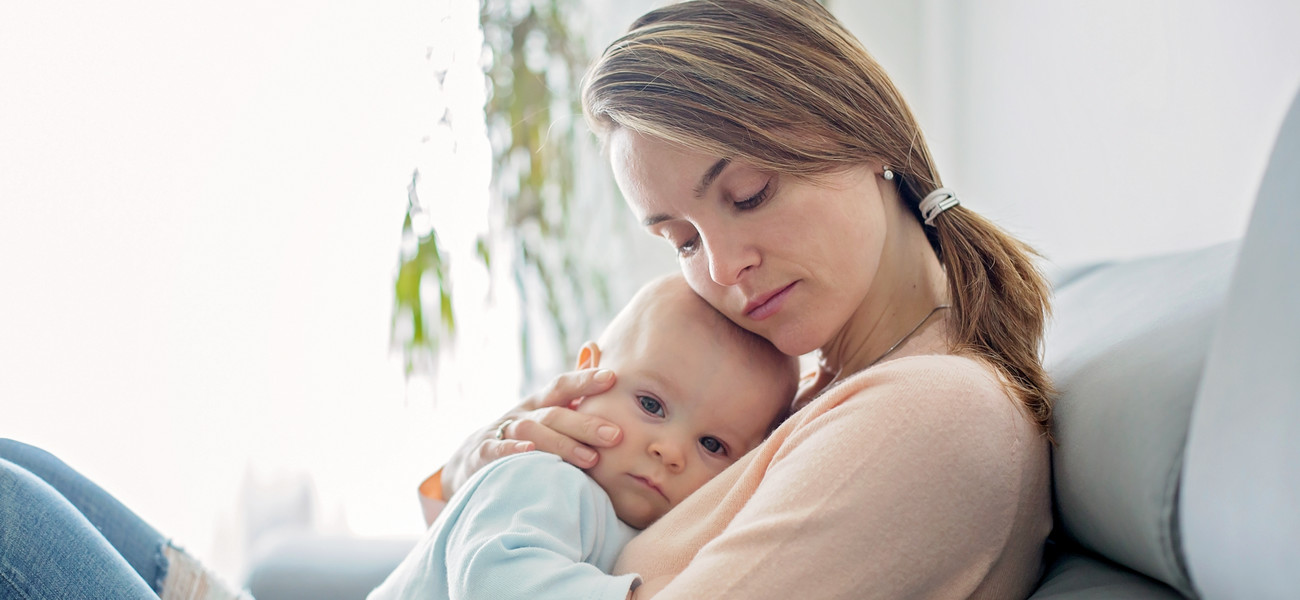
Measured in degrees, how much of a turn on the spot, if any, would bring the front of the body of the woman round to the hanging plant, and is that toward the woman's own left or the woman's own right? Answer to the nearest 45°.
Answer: approximately 90° to the woman's own right

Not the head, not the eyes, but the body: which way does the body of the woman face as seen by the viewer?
to the viewer's left
